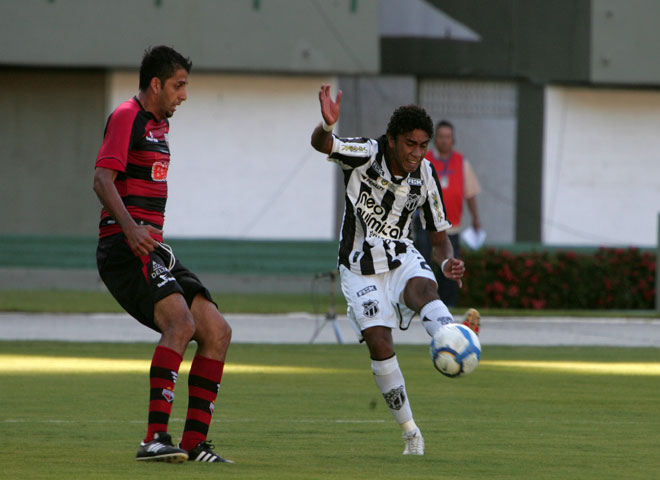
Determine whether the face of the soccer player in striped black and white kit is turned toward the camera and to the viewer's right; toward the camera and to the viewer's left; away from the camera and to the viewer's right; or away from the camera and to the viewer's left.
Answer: toward the camera and to the viewer's right

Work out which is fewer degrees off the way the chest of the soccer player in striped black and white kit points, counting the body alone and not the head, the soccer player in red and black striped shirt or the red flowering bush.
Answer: the soccer player in red and black striped shirt

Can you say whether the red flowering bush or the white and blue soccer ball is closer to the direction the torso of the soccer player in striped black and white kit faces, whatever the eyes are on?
the white and blue soccer ball

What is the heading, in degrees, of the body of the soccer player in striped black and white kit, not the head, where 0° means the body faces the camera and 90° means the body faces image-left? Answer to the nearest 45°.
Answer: approximately 0°

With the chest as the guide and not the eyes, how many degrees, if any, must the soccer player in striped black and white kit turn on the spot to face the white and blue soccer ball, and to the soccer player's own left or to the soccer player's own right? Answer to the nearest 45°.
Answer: approximately 45° to the soccer player's own left

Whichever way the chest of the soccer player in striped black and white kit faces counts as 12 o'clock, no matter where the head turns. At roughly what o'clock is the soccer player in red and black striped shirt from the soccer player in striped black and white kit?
The soccer player in red and black striped shirt is roughly at 2 o'clock from the soccer player in striped black and white kit.

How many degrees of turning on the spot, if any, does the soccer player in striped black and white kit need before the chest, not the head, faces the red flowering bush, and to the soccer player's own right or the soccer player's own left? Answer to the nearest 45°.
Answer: approximately 180°
